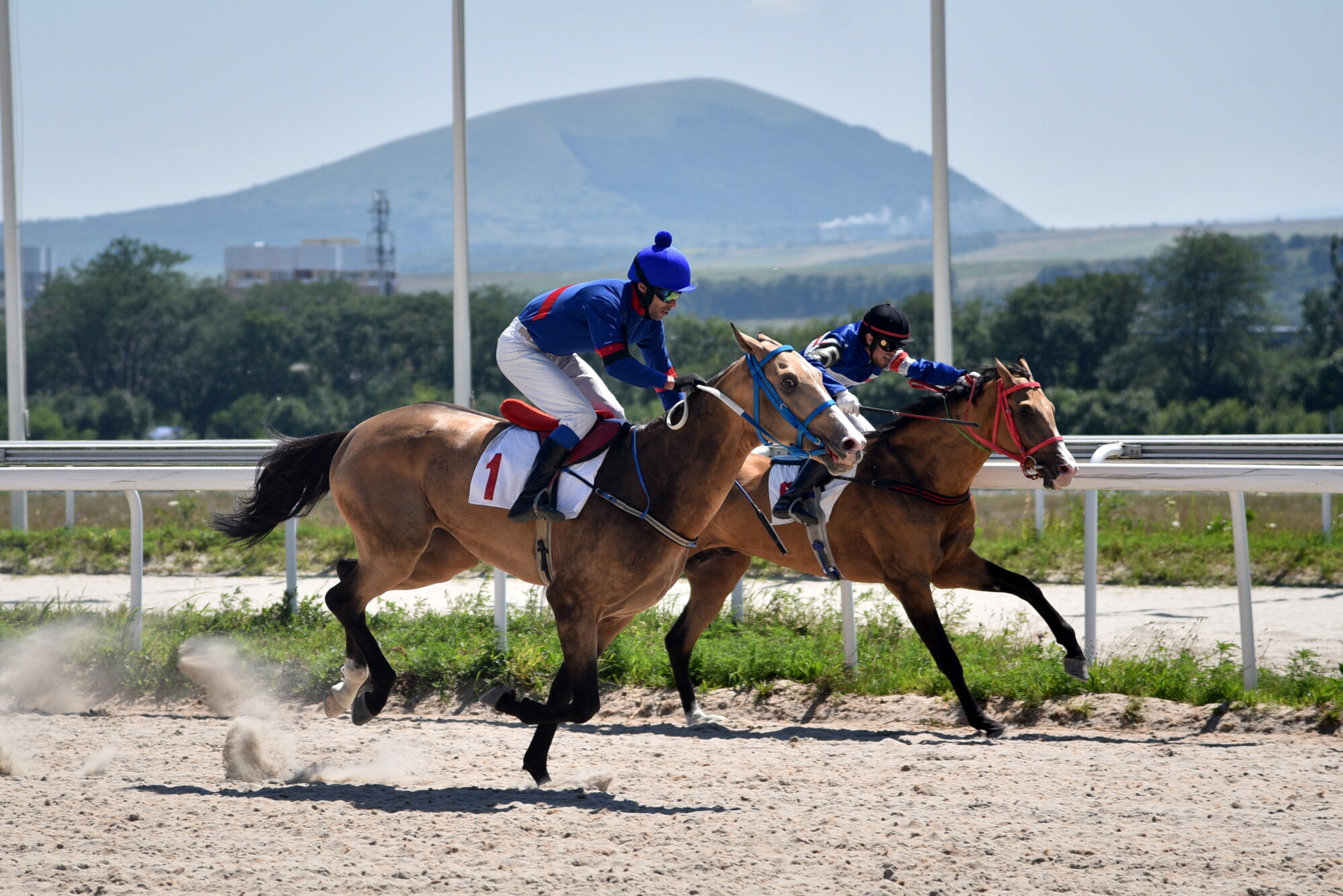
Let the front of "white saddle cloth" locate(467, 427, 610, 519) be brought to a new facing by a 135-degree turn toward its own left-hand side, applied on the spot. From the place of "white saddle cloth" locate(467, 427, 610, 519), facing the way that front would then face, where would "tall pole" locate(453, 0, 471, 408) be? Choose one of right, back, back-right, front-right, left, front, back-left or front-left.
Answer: front-right

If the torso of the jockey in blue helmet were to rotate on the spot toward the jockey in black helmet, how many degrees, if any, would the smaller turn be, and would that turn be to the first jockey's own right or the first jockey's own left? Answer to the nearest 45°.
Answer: approximately 45° to the first jockey's own left

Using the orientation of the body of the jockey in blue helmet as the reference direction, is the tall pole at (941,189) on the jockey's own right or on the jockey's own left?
on the jockey's own left

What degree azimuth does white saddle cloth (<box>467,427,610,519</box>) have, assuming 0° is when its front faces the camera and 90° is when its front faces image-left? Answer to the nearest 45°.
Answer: approximately 270°

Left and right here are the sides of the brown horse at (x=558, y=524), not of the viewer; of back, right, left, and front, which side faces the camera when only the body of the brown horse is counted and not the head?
right

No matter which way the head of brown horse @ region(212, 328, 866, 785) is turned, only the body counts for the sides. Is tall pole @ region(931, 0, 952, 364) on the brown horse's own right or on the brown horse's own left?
on the brown horse's own left

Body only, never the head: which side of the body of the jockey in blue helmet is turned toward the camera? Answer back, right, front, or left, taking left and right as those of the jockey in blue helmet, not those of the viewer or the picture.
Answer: right
